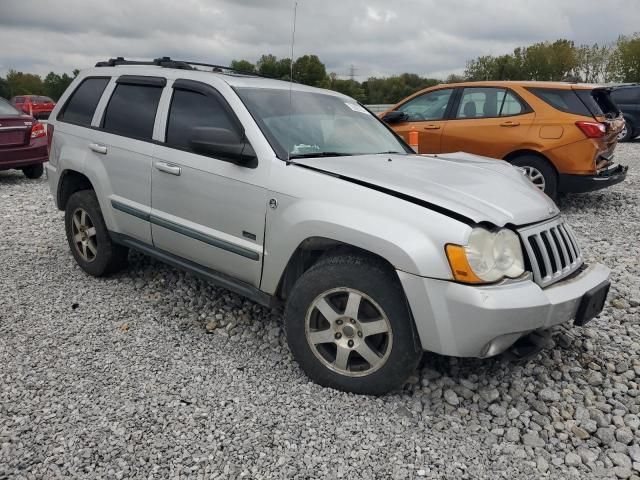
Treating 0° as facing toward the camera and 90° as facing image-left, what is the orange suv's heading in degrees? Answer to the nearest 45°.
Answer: approximately 135°

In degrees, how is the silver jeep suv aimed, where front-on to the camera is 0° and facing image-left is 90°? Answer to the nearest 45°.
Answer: approximately 315°

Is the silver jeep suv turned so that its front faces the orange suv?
no

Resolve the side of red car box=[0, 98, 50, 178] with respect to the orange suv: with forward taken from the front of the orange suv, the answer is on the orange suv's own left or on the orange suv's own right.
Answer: on the orange suv's own left

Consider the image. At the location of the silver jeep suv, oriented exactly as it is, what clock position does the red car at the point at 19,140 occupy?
The red car is roughly at 6 o'clock from the silver jeep suv.

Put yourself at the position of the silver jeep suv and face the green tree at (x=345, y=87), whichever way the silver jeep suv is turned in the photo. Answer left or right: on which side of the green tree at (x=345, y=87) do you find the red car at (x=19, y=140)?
left

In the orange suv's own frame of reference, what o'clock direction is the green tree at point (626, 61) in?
The green tree is roughly at 2 o'clock from the orange suv.

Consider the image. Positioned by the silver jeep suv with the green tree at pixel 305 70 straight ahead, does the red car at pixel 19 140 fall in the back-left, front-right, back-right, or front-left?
front-left

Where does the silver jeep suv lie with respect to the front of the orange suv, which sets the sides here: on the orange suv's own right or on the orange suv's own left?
on the orange suv's own left

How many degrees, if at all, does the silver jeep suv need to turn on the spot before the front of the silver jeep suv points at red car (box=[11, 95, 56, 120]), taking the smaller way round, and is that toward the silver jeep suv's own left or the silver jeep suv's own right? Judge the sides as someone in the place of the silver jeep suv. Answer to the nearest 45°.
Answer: approximately 180°

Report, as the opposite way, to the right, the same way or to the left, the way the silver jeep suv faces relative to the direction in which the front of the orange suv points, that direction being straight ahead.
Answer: the opposite way

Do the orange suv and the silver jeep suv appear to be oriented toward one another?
no

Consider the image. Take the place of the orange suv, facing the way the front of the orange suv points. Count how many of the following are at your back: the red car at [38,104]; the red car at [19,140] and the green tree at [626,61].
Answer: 0

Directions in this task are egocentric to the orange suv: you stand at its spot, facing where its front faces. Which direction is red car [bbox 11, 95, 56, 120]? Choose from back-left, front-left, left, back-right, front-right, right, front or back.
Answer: front
